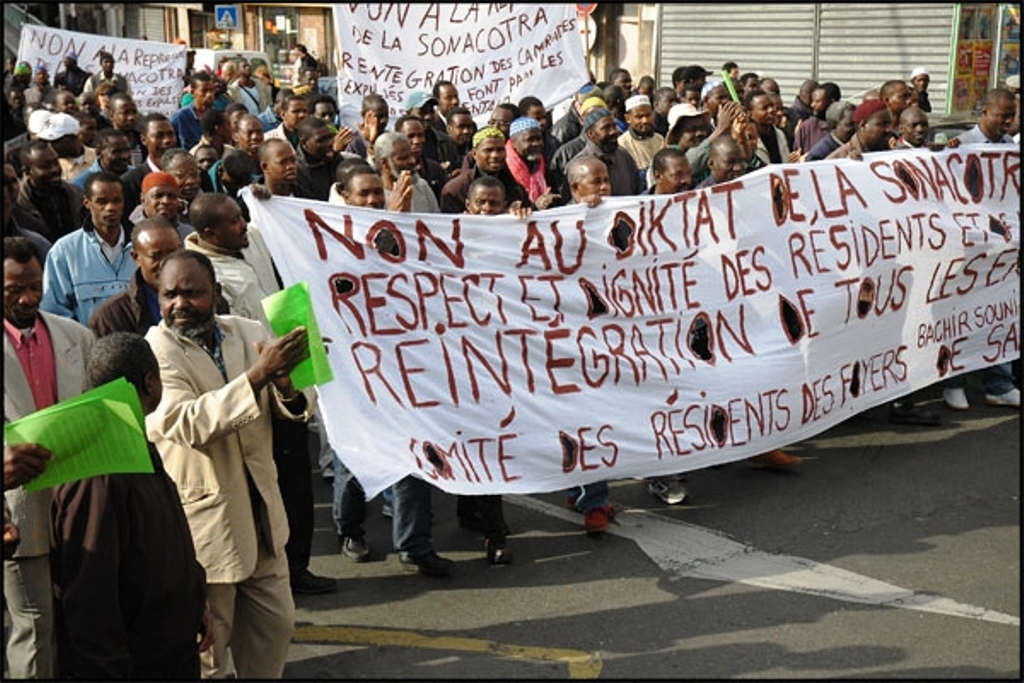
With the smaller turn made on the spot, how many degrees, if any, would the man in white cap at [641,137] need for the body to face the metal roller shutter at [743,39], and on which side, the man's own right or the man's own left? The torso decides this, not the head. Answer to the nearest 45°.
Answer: approximately 180°

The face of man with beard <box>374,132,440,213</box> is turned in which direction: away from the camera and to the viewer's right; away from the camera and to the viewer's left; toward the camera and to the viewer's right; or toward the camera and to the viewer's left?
toward the camera and to the viewer's right

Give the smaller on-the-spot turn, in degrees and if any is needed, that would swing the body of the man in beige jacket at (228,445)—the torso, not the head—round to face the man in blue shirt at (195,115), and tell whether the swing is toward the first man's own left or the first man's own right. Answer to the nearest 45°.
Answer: approximately 135° to the first man's own left

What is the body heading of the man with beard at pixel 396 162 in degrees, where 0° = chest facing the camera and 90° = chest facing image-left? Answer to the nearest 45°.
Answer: approximately 315°

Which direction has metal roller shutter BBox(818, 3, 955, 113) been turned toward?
toward the camera

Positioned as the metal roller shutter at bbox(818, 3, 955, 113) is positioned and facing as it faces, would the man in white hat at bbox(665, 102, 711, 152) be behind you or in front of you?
in front

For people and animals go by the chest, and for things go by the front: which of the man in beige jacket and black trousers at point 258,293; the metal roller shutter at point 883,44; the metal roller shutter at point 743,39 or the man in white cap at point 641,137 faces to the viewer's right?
the man in beige jacket and black trousers

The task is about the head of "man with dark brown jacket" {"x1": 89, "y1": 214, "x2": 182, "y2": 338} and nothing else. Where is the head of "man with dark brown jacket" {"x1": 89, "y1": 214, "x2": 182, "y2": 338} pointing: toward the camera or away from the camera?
toward the camera

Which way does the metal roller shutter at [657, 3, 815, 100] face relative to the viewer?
toward the camera

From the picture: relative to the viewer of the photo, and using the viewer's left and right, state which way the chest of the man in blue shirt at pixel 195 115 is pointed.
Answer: facing the viewer and to the right of the viewer

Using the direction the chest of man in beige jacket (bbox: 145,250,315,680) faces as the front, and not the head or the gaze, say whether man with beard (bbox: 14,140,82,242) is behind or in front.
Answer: behind

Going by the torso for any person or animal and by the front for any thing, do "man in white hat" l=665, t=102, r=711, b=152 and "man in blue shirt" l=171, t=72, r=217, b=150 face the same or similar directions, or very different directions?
same or similar directions

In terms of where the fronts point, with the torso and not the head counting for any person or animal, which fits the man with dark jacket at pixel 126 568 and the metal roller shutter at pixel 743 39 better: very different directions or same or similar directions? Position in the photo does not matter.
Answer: very different directions
